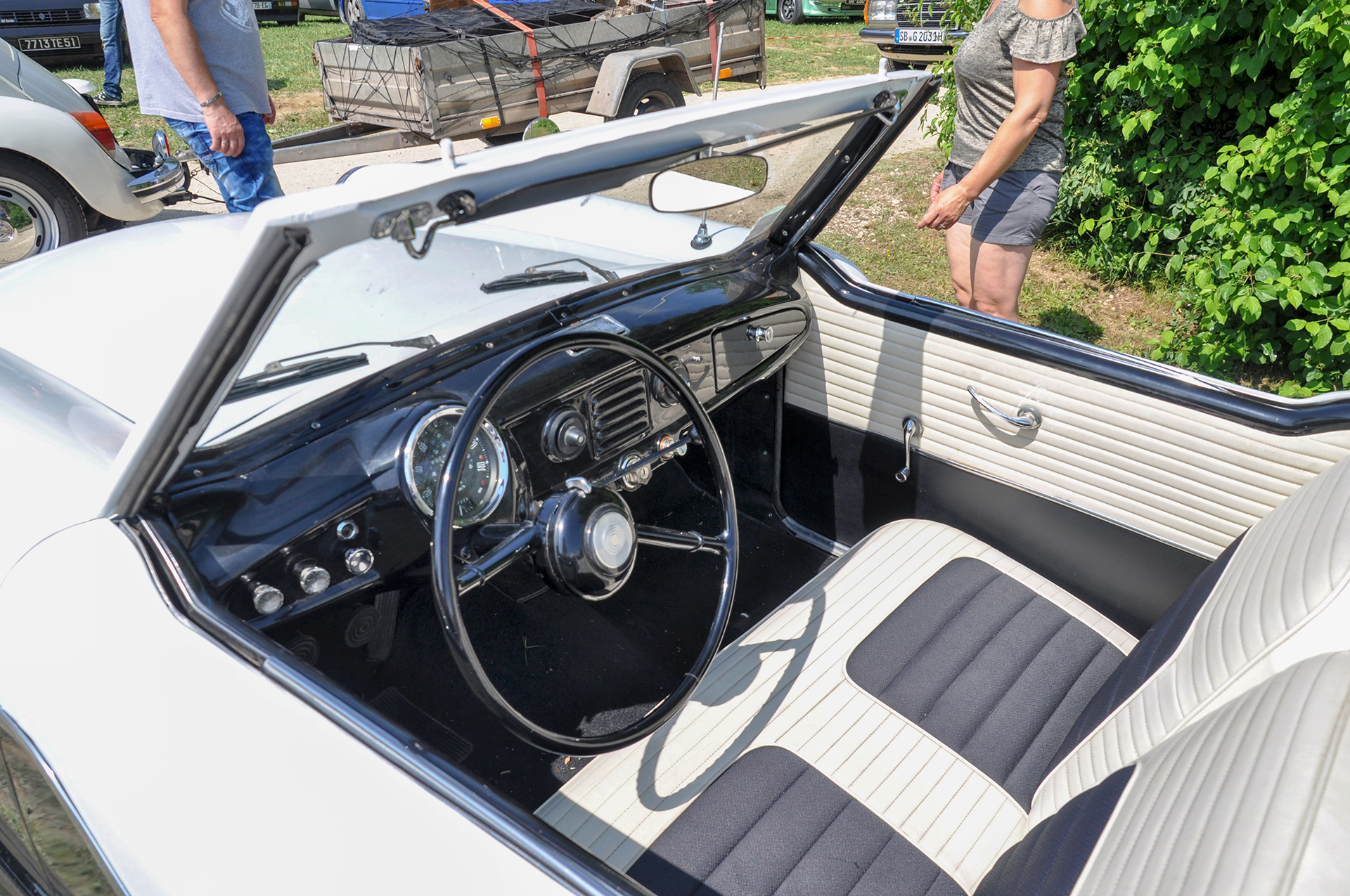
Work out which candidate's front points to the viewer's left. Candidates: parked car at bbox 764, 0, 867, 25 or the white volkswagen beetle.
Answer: the white volkswagen beetle

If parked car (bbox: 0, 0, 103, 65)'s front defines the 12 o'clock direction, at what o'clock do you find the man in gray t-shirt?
The man in gray t-shirt is roughly at 12 o'clock from the parked car.

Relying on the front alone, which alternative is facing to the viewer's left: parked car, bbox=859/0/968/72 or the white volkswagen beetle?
the white volkswagen beetle

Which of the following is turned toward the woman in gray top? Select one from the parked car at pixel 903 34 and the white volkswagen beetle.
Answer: the parked car

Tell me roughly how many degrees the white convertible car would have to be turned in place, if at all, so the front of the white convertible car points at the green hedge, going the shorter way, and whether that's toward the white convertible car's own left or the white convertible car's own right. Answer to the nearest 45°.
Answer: approximately 90° to the white convertible car's own right

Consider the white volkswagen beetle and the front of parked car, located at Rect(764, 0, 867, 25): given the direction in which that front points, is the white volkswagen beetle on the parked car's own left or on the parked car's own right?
on the parked car's own right

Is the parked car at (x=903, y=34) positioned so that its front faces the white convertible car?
yes

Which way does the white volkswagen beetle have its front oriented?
to the viewer's left

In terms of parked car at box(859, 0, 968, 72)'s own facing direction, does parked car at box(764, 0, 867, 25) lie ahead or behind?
behind

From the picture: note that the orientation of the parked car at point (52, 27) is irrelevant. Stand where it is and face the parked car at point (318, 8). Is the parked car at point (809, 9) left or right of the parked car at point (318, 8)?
right

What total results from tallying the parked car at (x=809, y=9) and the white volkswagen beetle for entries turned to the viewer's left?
1

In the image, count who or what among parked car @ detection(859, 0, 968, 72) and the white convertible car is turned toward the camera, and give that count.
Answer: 1

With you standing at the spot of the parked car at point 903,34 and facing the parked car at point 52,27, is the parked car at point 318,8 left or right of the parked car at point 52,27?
right

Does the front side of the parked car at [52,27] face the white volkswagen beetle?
yes

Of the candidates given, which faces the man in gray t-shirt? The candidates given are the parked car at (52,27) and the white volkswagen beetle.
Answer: the parked car
